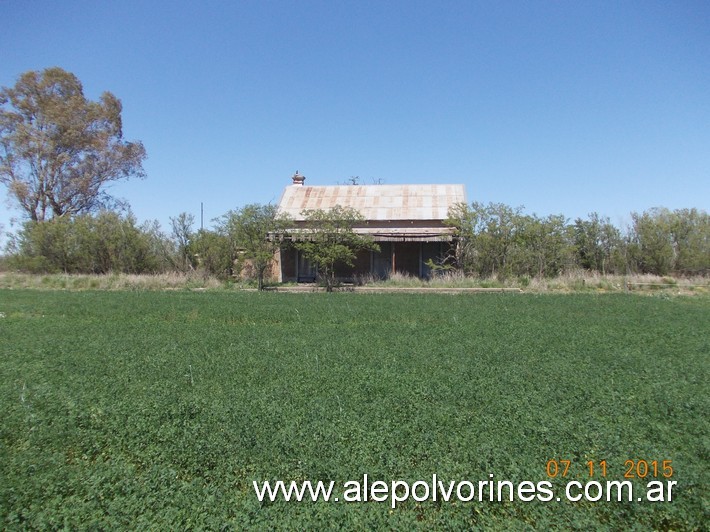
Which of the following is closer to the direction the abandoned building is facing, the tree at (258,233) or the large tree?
the tree

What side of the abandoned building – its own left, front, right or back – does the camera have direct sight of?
front

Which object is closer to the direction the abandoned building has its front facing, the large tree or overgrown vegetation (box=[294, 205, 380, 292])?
the overgrown vegetation

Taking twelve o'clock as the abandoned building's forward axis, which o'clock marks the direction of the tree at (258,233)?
The tree is roughly at 2 o'clock from the abandoned building.

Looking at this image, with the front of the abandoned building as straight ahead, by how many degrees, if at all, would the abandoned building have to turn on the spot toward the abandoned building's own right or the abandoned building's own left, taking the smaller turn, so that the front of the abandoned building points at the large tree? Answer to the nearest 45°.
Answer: approximately 90° to the abandoned building's own right

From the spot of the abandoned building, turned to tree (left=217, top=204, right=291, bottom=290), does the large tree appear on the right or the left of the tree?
right

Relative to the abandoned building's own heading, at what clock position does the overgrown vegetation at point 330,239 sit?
The overgrown vegetation is roughly at 1 o'clock from the abandoned building.
